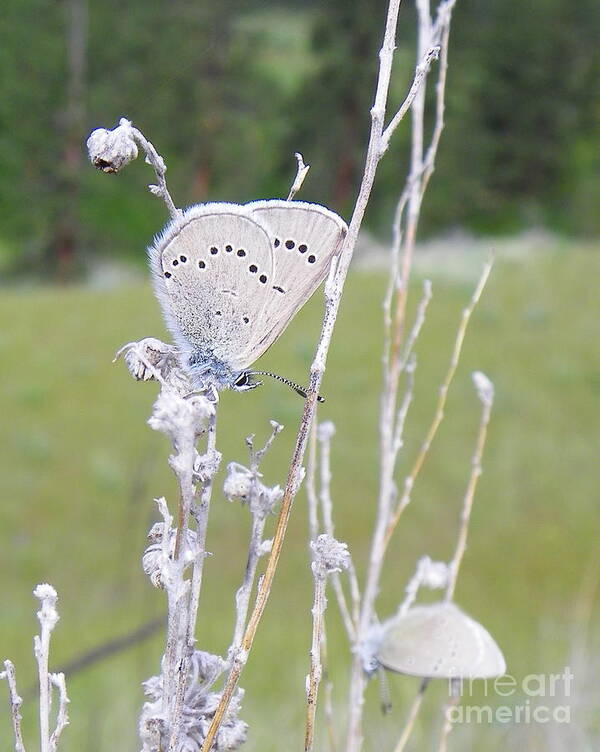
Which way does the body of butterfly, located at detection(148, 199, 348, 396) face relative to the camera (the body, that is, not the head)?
to the viewer's right
